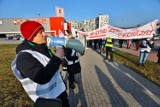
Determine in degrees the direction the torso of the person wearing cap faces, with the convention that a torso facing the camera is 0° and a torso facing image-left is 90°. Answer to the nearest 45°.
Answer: approximately 270°

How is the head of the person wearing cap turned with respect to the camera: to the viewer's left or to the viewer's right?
to the viewer's right

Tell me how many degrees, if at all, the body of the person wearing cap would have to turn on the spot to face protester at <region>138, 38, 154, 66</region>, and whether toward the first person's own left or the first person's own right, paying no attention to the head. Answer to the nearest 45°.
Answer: approximately 45° to the first person's own left
